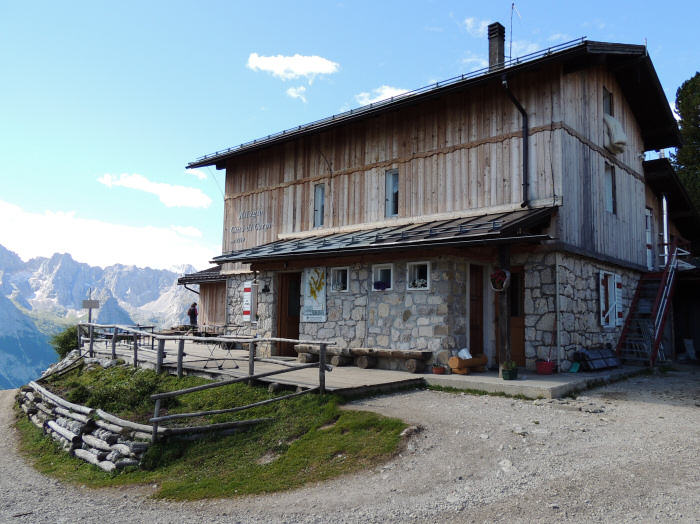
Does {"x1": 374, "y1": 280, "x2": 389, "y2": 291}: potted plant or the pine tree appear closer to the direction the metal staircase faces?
the potted plant

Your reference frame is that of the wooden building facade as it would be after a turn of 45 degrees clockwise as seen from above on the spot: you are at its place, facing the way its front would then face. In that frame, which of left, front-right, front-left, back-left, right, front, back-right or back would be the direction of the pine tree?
back-right

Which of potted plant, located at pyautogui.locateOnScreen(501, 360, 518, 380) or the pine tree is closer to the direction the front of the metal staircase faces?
the potted plant

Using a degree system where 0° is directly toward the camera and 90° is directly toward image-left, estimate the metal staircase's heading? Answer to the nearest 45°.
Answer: approximately 45°

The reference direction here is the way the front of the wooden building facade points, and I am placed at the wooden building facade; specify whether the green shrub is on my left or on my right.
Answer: on my right

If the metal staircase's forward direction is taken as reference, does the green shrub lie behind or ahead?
ahead

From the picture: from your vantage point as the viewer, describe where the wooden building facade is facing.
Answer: facing the viewer and to the left of the viewer

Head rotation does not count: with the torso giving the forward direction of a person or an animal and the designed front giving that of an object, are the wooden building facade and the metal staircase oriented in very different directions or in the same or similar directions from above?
same or similar directions

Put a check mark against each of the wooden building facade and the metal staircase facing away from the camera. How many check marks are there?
0

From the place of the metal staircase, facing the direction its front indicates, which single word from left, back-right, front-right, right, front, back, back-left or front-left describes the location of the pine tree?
back-right
